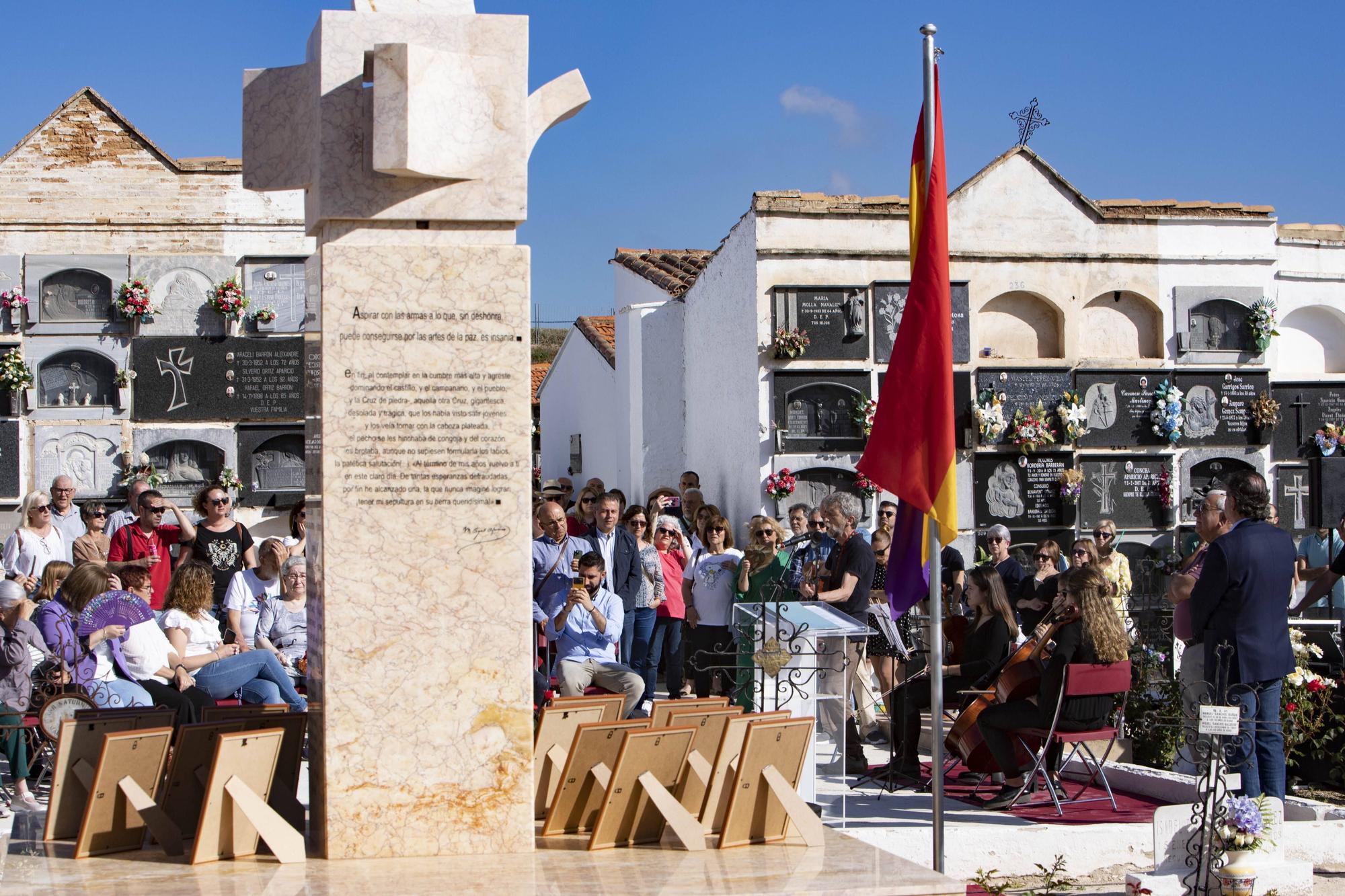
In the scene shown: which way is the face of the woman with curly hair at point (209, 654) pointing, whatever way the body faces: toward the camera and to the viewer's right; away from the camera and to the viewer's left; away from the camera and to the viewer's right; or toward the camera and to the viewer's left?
away from the camera and to the viewer's right

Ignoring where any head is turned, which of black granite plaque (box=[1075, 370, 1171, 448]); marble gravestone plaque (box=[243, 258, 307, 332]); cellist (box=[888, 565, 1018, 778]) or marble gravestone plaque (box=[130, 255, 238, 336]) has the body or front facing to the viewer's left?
the cellist

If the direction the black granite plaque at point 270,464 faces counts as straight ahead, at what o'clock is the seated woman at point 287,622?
The seated woman is roughly at 12 o'clock from the black granite plaque.

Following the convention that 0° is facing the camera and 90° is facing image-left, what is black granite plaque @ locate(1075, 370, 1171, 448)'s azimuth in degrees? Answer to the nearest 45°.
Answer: approximately 0°

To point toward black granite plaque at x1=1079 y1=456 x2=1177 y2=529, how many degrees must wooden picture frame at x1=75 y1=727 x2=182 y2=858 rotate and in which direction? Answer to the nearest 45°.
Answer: approximately 90° to its right

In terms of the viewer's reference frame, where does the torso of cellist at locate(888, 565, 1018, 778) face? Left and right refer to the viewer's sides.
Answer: facing to the left of the viewer

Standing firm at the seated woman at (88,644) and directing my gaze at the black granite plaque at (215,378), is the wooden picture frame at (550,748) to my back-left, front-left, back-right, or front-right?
back-right

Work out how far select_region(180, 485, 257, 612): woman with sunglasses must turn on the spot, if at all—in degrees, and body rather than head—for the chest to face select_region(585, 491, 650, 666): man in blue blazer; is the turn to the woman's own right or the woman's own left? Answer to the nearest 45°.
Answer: approximately 90° to the woman's own left

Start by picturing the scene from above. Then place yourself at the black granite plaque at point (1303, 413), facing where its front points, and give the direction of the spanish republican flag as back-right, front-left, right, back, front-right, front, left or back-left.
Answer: front

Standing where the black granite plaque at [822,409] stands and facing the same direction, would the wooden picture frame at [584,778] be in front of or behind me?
in front

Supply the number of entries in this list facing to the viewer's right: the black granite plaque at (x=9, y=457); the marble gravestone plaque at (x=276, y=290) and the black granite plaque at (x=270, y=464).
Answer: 0

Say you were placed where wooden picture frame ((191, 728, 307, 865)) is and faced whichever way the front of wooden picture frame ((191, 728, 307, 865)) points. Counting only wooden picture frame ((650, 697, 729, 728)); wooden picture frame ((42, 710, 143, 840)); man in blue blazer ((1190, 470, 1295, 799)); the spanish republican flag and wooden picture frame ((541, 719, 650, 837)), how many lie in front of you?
1

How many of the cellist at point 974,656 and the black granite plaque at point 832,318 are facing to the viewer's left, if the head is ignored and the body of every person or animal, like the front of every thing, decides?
1

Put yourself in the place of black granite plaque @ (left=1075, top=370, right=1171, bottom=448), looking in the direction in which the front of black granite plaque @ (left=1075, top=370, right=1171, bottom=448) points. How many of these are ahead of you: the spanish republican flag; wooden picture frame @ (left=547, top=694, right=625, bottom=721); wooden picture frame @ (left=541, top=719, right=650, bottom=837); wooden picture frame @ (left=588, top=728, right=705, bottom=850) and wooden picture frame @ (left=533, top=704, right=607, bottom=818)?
5

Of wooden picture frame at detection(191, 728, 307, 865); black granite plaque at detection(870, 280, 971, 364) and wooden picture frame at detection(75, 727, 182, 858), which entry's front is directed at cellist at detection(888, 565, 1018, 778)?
the black granite plaque

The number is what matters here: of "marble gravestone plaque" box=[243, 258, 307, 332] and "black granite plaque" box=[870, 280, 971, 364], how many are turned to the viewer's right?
0
